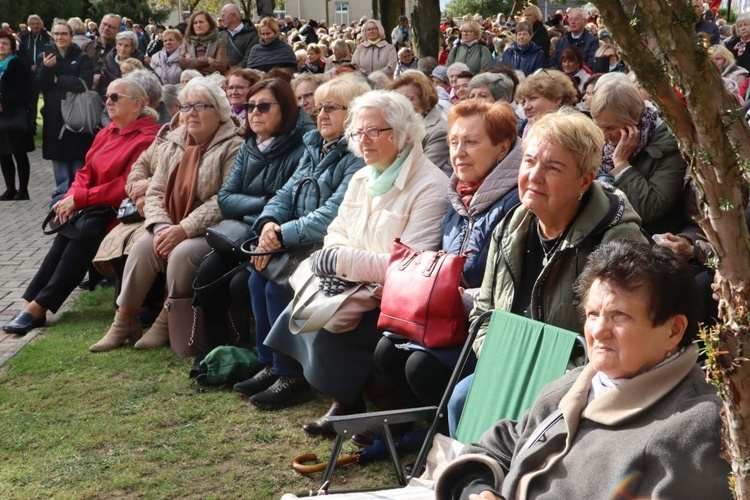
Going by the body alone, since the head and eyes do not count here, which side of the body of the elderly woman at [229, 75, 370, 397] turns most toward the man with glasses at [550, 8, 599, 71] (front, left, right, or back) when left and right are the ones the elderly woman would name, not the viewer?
back

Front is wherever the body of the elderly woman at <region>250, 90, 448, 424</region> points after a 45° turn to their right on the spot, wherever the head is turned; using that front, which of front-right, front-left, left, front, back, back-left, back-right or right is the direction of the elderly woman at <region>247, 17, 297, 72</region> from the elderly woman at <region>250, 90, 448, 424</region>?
right

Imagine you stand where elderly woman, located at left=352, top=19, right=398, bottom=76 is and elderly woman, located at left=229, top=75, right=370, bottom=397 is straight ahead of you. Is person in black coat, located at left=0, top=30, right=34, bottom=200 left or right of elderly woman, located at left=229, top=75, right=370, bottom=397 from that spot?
right

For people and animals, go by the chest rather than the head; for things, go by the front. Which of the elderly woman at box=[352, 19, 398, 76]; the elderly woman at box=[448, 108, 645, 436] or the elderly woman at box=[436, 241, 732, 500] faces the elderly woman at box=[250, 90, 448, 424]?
the elderly woman at box=[352, 19, 398, 76]

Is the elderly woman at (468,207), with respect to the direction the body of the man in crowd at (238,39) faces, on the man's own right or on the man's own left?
on the man's own left
